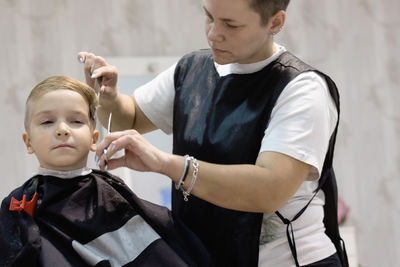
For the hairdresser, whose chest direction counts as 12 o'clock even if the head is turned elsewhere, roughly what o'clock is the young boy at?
The young boy is roughly at 1 o'clock from the hairdresser.

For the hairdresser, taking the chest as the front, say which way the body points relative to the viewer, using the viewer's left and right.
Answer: facing the viewer and to the left of the viewer

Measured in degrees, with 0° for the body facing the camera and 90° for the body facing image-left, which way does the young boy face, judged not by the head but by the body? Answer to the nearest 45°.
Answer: approximately 0°

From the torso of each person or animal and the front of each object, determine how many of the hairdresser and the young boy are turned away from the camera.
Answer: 0

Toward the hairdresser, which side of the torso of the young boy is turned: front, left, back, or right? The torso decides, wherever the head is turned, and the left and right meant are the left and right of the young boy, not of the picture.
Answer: left

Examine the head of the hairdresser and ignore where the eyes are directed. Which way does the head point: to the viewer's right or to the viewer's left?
to the viewer's left

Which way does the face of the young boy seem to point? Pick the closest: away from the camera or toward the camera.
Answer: toward the camera
